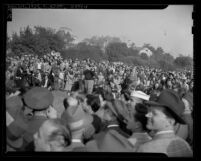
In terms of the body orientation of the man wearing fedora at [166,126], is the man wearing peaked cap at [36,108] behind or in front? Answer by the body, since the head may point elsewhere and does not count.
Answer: in front

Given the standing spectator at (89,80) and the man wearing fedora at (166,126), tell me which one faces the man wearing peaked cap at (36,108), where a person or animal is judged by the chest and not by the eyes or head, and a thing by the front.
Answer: the man wearing fedora at (166,126)

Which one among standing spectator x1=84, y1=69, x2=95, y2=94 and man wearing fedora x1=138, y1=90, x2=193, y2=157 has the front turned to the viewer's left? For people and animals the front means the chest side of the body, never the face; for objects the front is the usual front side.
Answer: the man wearing fedora

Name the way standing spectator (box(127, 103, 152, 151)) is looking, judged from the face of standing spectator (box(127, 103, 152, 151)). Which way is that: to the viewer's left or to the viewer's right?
to the viewer's left

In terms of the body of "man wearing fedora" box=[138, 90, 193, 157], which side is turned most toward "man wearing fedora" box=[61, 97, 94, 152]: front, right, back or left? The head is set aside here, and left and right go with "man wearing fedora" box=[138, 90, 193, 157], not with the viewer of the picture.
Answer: front

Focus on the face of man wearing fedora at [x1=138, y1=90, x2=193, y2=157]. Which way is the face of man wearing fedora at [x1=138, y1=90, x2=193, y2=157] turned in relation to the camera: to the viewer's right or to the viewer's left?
to the viewer's left

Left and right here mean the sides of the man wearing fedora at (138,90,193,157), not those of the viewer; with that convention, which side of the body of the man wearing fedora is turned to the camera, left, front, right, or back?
left

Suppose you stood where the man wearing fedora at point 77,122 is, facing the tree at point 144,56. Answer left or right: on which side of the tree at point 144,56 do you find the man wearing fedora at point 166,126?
right
